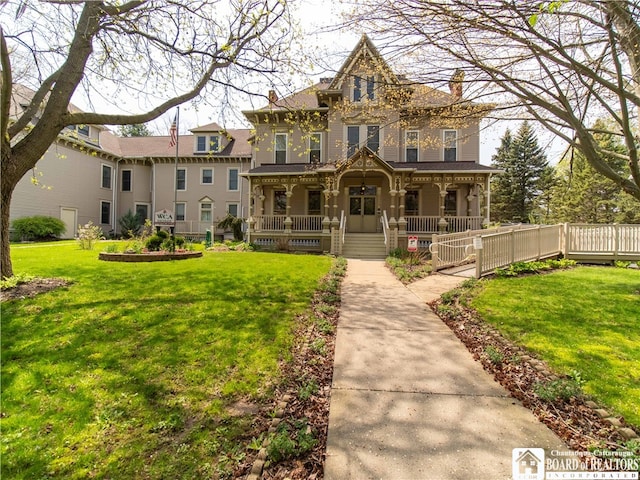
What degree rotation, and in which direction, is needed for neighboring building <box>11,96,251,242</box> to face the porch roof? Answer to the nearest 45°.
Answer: approximately 45° to its left

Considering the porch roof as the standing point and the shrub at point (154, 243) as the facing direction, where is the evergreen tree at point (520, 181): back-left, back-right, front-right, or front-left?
back-right

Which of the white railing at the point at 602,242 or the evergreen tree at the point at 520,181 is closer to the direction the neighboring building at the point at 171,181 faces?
the white railing

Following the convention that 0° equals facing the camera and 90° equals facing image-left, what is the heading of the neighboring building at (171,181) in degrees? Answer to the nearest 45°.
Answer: approximately 0°

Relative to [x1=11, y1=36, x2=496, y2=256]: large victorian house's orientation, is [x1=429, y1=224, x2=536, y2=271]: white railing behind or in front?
in front
